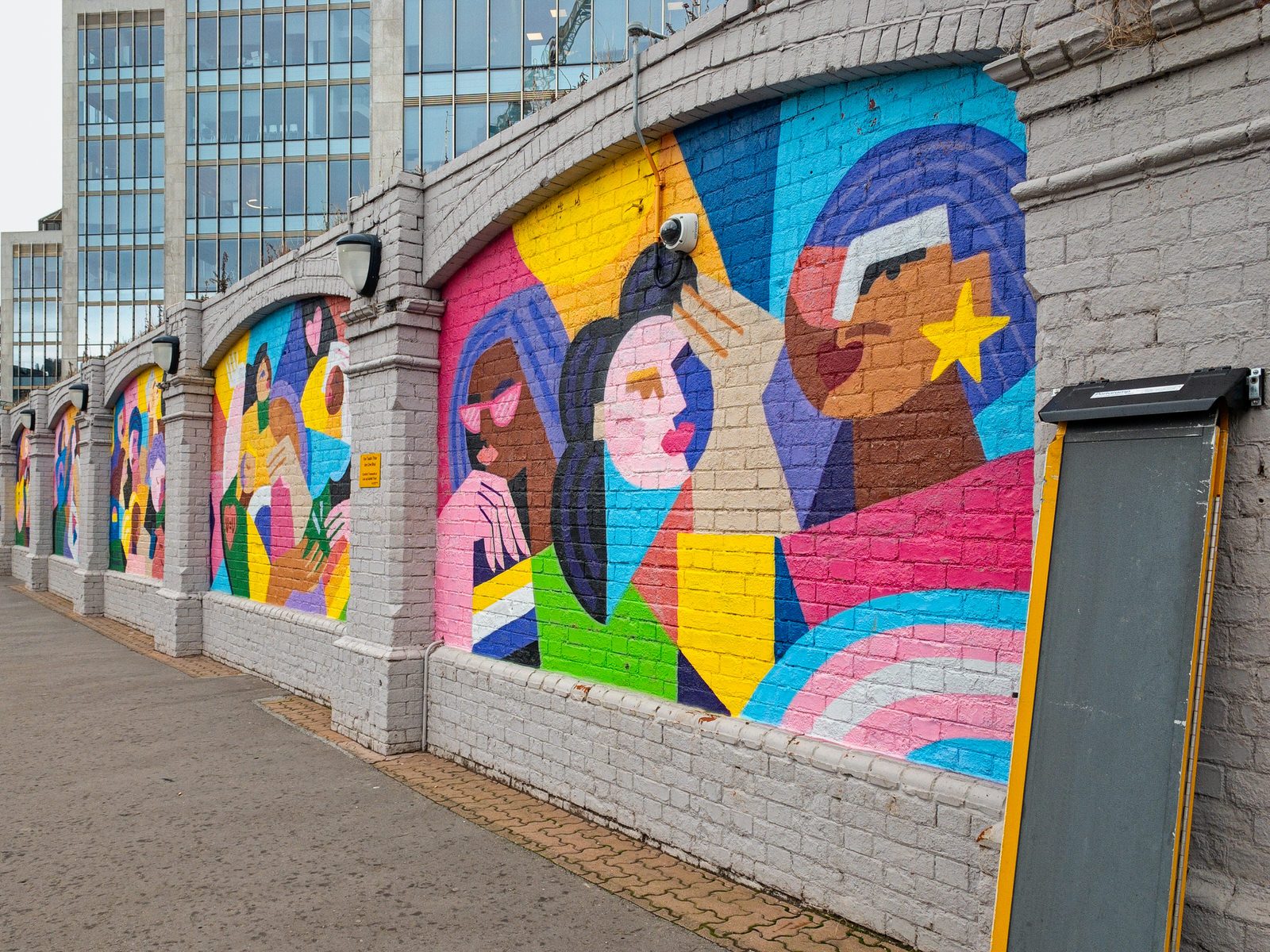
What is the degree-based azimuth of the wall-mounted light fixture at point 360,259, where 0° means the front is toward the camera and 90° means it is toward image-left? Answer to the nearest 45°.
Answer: approximately 45°

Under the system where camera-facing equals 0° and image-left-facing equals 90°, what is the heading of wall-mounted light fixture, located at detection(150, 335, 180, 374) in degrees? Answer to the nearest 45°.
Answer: approximately 45°

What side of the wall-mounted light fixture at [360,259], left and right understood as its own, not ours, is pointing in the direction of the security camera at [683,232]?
left

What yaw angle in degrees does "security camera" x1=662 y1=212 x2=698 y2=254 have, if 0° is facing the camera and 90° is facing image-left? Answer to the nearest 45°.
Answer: approximately 45°

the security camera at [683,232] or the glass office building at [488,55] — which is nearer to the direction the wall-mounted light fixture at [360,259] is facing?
the security camera

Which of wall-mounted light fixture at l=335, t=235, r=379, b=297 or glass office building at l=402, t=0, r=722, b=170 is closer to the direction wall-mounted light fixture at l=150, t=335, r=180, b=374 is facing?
the wall-mounted light fixture

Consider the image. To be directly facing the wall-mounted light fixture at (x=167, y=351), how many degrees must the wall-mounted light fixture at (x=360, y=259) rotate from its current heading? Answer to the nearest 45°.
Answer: approximately 90° to its right

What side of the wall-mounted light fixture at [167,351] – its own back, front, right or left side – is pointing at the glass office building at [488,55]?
back

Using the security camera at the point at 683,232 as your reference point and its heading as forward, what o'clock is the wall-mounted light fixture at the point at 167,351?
The wall-mounted light fixture is roughly at 3 o'clock from the security camera.

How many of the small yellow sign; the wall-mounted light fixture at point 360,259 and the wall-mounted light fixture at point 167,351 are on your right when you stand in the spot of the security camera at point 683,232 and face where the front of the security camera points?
3

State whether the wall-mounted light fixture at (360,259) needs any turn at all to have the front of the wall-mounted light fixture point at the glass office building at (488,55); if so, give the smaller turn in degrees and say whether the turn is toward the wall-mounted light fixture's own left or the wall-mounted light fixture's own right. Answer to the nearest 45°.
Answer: approximately 135° to the wall-mounted light fixture's own right

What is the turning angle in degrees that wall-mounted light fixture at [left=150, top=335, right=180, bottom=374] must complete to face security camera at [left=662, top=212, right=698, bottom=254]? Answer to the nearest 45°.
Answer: approximately 45° to its left
